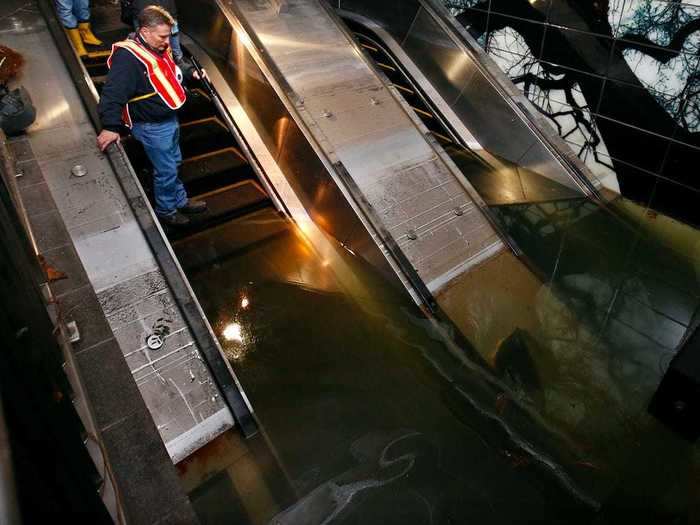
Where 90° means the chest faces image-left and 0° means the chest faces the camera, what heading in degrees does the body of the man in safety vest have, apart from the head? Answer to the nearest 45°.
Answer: approximately 315°

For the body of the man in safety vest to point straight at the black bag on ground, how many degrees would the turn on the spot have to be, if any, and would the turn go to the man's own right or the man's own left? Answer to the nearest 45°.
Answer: approximately 135° to the man's own right
